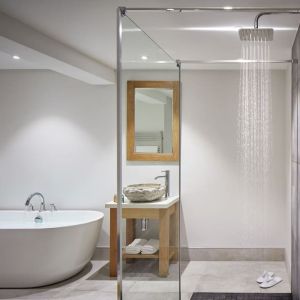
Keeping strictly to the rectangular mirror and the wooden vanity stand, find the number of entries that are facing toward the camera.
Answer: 2

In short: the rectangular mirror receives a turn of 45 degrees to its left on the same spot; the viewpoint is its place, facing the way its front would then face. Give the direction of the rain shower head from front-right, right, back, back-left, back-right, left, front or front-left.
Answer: front

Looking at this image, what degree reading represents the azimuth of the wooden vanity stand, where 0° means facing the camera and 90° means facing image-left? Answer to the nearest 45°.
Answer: approximately 0°

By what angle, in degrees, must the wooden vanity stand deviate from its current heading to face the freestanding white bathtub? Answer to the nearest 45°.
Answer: approximately 135° to its right

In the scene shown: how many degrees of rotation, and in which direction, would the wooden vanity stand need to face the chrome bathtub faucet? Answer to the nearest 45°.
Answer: approximately 135° to its right
